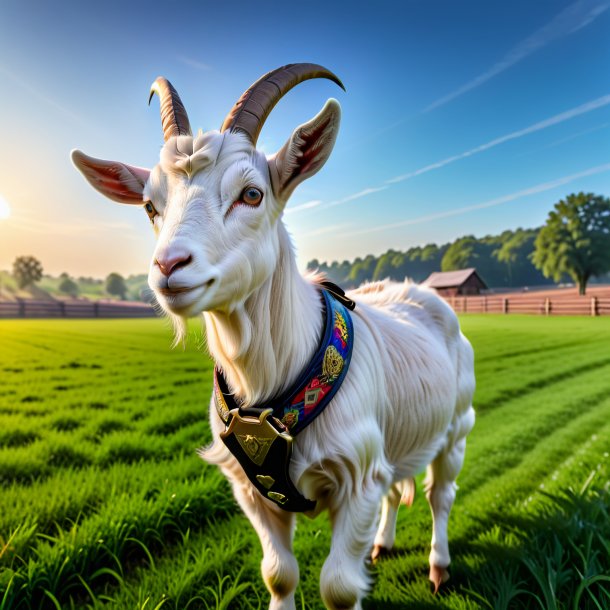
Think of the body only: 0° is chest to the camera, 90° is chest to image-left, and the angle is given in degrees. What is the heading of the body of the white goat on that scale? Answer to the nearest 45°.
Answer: approximately 45°

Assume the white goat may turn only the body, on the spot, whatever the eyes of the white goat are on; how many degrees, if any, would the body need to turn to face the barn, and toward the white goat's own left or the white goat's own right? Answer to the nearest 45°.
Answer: approximately 180°

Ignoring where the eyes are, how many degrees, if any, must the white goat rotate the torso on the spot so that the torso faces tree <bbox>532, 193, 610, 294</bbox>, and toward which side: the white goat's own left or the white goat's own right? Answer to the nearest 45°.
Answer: approximately 180°

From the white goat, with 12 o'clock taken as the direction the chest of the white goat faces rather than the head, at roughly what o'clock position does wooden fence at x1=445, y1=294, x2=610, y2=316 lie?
The wooden fence is roughly at 6 o'clock from the white goat.
